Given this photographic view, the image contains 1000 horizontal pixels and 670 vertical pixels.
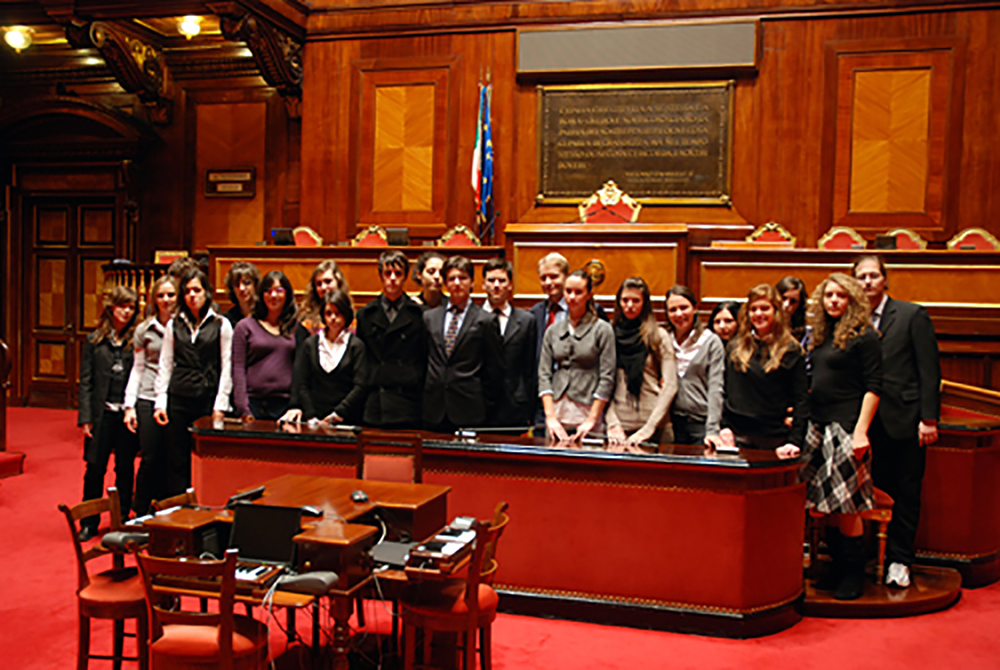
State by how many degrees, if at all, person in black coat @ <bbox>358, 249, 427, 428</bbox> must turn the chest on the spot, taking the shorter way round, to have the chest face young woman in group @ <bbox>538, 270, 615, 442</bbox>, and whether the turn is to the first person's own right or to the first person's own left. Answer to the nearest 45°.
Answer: approximately 45° to the first person's own left

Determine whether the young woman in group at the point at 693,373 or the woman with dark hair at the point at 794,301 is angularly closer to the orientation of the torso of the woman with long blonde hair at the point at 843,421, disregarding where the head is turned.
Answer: the young woman in group

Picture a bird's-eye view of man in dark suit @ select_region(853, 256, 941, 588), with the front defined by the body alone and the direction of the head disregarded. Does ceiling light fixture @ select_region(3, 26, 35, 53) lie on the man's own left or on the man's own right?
on the man's own right

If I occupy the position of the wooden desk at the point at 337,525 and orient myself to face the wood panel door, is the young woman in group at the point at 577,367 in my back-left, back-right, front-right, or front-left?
front-right

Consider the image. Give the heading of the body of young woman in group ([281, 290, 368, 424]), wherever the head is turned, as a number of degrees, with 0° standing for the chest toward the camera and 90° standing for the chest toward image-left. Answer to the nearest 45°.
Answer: approximately 0°

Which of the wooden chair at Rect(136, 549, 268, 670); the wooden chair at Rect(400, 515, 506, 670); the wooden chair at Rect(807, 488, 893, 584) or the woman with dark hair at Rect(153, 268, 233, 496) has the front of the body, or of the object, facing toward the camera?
the woman with dark hair

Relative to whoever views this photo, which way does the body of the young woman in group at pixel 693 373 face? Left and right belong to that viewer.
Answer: facing the viewer and to the left of the viewer

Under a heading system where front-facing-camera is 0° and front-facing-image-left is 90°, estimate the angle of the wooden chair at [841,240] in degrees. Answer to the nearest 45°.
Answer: approximately 0°

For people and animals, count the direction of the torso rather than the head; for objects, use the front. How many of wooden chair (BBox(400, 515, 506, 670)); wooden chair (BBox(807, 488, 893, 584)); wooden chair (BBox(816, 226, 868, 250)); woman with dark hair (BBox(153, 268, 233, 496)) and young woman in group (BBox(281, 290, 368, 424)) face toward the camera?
3

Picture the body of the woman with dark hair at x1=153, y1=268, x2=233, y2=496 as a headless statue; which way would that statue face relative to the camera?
toward the camera

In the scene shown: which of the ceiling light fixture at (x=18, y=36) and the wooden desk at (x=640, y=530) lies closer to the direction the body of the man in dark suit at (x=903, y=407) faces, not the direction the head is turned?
the wooden desk

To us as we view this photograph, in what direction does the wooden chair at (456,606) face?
facing to the left of the viewer

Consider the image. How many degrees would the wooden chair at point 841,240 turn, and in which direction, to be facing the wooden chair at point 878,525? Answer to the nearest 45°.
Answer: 0° — it already faces it

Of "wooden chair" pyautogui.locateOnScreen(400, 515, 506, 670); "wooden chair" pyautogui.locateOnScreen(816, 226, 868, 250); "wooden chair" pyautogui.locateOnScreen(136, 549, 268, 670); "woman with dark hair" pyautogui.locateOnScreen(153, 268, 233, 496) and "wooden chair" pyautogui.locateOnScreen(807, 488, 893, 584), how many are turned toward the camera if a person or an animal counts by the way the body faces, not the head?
2
